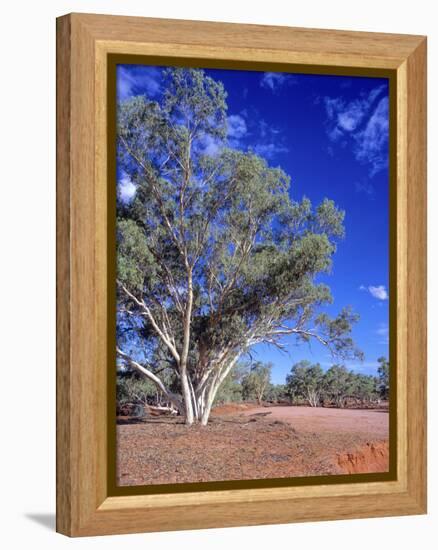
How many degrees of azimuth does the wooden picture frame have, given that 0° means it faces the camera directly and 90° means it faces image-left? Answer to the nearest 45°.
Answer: approximately 315°
